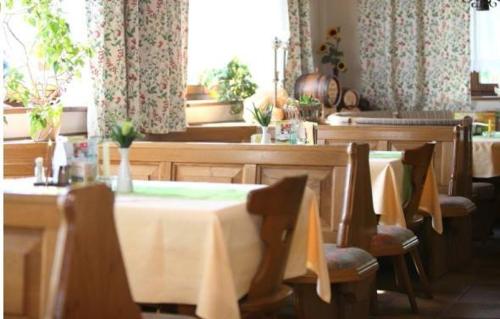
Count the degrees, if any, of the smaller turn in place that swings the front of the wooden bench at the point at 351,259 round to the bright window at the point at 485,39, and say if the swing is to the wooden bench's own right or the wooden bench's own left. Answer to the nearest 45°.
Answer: approximately 135° to the wooden bench's own right

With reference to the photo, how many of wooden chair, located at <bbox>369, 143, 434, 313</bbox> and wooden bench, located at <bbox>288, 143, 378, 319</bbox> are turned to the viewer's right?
0

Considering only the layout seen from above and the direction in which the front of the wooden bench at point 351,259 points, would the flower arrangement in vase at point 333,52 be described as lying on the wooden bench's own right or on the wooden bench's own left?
on the wooden bench's own right

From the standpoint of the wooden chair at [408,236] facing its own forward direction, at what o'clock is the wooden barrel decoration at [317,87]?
The wooden barrel decoration is roughly at 1 o'clock from the wooden chair.

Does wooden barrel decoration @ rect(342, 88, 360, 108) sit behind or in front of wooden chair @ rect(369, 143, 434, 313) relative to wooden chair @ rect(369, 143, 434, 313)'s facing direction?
in front

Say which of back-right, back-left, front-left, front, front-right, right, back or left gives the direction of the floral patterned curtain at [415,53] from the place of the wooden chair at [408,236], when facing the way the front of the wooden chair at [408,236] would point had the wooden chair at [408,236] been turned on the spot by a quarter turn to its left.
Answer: back-right

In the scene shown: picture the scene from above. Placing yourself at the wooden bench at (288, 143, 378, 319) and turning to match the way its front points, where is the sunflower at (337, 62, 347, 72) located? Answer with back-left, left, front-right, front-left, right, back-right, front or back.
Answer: back-right

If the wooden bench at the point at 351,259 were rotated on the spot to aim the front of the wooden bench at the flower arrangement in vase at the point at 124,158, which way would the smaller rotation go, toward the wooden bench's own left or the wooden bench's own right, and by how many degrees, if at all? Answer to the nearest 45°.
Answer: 0° — it already faces it

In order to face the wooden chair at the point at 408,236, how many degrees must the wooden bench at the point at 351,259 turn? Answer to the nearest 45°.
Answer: approximately 180°

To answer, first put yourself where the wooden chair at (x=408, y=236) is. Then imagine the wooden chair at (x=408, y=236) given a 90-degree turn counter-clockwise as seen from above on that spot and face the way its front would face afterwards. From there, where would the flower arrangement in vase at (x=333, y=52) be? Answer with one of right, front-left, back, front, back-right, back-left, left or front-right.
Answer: back-right

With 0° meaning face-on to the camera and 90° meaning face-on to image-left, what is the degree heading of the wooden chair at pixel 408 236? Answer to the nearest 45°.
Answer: approximately 135°
